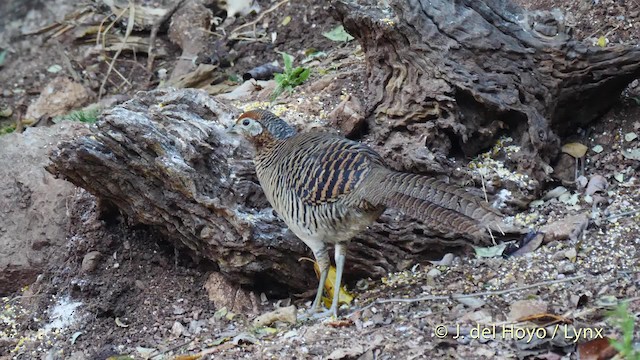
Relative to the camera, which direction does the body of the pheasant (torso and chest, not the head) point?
to the viewer's left

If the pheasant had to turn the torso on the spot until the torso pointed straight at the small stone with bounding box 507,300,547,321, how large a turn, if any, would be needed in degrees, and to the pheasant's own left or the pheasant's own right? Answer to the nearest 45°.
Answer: approximately 135° to the pheasant's own left

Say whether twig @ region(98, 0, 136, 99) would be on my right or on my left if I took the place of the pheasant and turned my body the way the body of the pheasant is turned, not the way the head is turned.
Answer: on my right

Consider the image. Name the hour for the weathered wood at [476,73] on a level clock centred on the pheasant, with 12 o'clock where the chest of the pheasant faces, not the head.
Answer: The weathered wood is roughly at 4 o'clock from the pheasant.

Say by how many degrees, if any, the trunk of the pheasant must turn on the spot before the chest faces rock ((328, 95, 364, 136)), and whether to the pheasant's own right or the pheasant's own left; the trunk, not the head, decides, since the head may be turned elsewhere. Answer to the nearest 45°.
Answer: approximately 90° to the pheasant's own right

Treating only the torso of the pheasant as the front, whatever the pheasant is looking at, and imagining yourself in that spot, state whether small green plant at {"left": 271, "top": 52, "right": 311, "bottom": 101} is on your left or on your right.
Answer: on your right

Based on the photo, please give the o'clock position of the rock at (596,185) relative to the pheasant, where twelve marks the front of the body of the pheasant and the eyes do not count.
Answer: The rock is roughly at 5 o'clock from the pheasant.

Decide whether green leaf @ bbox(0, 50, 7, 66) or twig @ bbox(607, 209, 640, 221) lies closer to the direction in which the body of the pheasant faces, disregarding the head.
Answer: the green leaf

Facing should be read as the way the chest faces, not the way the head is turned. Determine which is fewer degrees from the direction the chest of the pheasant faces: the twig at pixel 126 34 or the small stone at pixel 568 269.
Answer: the twig

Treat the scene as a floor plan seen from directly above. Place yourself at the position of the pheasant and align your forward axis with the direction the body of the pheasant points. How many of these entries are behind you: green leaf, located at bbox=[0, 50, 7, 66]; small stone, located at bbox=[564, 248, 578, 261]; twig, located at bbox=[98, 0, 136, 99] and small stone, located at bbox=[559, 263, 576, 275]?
2

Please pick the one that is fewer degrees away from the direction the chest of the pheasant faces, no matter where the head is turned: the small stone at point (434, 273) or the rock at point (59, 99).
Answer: the rock

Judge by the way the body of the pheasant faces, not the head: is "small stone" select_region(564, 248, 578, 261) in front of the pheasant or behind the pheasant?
behind

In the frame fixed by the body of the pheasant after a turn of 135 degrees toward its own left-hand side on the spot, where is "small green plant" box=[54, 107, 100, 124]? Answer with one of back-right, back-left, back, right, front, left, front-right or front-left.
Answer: back

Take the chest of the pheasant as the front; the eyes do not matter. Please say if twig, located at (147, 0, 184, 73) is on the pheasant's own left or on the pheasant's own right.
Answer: on the pheasant's own right
